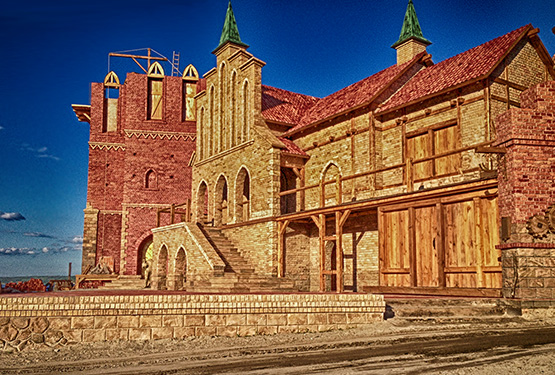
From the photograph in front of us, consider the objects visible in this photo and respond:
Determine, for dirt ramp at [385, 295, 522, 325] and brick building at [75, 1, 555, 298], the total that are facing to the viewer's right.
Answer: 0

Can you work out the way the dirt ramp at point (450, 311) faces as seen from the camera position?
facing the viewer

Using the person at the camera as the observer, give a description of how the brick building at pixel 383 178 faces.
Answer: facing the viewer and to the left of the viewer

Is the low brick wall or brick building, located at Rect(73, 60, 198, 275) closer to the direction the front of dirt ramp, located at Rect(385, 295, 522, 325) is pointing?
the low brick wall

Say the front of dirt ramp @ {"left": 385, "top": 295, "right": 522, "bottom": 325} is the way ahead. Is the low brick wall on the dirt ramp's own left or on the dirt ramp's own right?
on the dirt ramp's own right

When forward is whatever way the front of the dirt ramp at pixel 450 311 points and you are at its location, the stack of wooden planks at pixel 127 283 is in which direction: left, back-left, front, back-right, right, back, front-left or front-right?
back-right

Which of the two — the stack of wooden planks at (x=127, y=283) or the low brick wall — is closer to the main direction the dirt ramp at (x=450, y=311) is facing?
the low brick wall

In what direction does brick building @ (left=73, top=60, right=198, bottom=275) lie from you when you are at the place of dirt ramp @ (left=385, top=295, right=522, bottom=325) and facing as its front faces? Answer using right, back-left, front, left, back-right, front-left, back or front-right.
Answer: back-right

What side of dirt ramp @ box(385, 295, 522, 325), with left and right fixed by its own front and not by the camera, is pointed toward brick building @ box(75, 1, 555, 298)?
back
